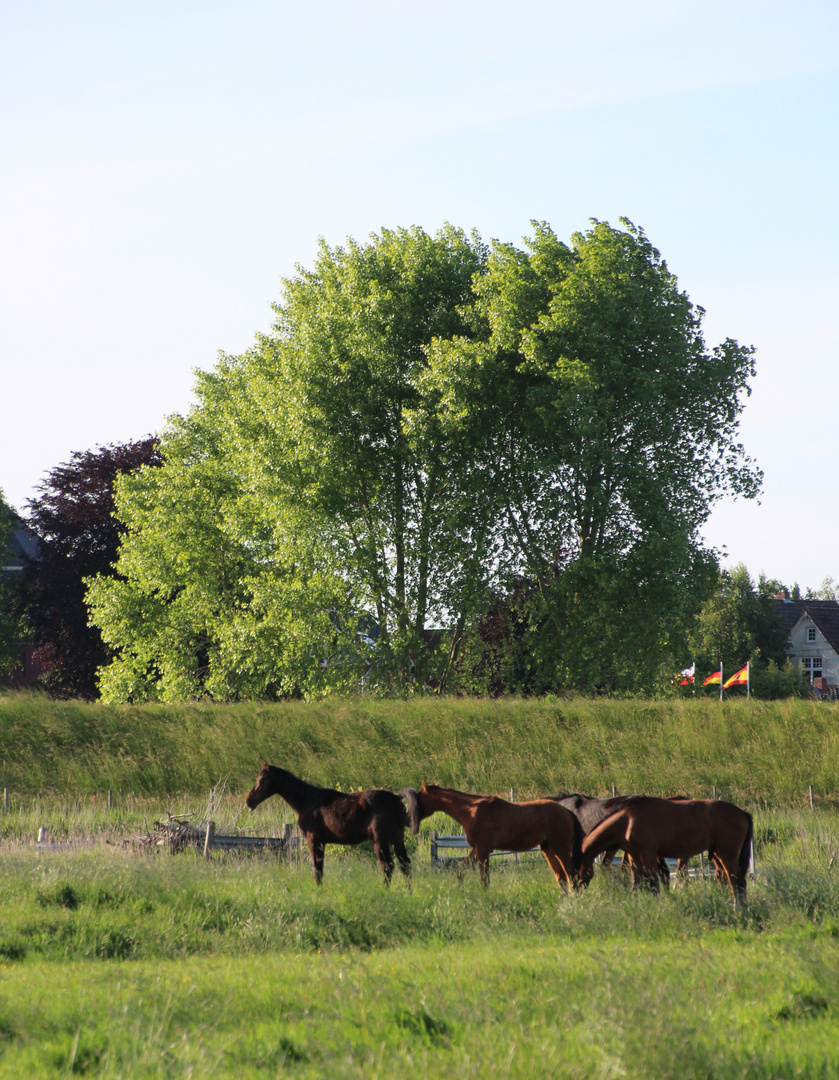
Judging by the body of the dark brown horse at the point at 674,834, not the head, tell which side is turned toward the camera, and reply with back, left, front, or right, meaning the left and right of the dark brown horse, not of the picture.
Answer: left

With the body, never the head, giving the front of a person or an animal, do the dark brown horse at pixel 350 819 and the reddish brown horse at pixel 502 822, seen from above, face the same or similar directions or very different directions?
same or similar directions

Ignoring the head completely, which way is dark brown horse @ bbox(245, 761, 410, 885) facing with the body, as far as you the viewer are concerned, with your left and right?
facing to the left of the viewer

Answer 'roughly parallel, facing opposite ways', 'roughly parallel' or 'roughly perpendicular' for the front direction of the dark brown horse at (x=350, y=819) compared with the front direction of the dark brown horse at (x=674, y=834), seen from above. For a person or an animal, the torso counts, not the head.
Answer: roughly parallel

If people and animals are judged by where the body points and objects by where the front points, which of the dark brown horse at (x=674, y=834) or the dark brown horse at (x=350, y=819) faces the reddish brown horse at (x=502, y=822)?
the dark brown horse at (x=674, y=834)

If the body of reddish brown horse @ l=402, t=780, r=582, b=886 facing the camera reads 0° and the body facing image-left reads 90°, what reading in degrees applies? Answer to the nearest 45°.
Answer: approximately 90°

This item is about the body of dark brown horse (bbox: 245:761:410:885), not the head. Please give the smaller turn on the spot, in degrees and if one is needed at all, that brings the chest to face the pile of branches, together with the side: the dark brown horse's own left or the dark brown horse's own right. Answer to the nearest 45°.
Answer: approximately 45° to the dark brown horse's own right

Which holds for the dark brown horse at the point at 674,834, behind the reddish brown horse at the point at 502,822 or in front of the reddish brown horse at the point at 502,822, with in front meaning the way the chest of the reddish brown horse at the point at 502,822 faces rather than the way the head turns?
behind

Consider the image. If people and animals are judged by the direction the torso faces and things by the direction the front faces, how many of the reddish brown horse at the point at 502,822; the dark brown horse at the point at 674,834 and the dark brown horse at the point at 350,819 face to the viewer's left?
3

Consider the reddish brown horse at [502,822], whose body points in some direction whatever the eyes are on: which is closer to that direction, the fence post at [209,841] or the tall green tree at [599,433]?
the fence post

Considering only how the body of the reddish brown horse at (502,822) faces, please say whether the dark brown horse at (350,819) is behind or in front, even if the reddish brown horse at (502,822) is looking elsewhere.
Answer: in front

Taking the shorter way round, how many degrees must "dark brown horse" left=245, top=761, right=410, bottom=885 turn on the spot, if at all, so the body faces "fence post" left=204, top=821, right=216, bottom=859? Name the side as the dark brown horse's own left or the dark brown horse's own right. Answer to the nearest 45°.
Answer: approximately 45° to the dark brown horse's own right

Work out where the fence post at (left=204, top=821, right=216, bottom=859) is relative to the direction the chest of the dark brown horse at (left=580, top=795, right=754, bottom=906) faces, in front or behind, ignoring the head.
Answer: in front

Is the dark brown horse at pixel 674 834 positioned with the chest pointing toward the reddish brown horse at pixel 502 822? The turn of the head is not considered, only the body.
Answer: yes

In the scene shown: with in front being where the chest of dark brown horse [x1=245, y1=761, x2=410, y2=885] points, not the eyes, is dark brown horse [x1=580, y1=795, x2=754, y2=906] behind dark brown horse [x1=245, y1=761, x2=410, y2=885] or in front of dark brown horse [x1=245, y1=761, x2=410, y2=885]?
behind

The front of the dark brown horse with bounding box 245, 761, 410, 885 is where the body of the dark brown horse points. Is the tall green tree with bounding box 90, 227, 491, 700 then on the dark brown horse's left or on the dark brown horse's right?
on the dark brown horse's right

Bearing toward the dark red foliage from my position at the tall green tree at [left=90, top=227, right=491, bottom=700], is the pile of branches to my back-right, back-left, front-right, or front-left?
back-left

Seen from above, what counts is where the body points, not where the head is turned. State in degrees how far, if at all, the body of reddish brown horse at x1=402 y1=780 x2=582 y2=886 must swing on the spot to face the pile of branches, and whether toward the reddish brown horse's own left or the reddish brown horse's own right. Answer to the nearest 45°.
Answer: approximately 45° to the reddish brown horse's own right
